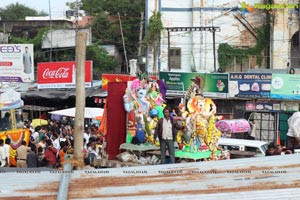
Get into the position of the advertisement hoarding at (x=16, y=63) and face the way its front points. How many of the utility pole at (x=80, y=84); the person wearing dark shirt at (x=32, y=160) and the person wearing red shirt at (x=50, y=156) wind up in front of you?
3

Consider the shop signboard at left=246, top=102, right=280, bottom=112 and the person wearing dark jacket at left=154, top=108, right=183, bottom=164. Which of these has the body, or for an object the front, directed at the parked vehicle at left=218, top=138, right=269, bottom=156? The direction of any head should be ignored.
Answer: the shop signboard

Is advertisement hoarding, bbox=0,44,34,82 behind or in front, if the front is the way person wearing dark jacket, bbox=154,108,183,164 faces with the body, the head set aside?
behind

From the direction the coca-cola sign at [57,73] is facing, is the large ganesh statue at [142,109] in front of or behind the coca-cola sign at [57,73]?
in front

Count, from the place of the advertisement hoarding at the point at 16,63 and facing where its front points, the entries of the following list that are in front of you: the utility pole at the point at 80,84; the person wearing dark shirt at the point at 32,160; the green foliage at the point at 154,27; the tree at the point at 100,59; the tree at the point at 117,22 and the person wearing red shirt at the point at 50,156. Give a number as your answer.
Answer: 3

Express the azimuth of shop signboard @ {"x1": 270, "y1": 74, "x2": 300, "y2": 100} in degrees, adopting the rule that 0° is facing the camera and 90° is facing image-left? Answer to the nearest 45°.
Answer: approximately 0°

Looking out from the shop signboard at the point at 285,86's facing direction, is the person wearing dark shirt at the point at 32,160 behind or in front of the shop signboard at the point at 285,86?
in front

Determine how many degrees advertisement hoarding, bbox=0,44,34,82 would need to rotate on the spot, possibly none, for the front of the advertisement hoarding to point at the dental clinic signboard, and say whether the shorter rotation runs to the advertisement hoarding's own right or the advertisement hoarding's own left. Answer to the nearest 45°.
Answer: approximately 90° to the advertisement hoarding's own left

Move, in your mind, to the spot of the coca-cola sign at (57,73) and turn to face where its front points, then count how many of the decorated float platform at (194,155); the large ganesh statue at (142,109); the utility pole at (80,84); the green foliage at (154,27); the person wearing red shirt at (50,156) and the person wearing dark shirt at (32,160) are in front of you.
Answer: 5

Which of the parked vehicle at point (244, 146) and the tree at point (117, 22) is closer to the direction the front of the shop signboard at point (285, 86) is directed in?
the parked vehicle

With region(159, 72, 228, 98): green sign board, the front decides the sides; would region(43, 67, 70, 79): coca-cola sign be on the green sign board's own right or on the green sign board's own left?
on the green sign board's own right
